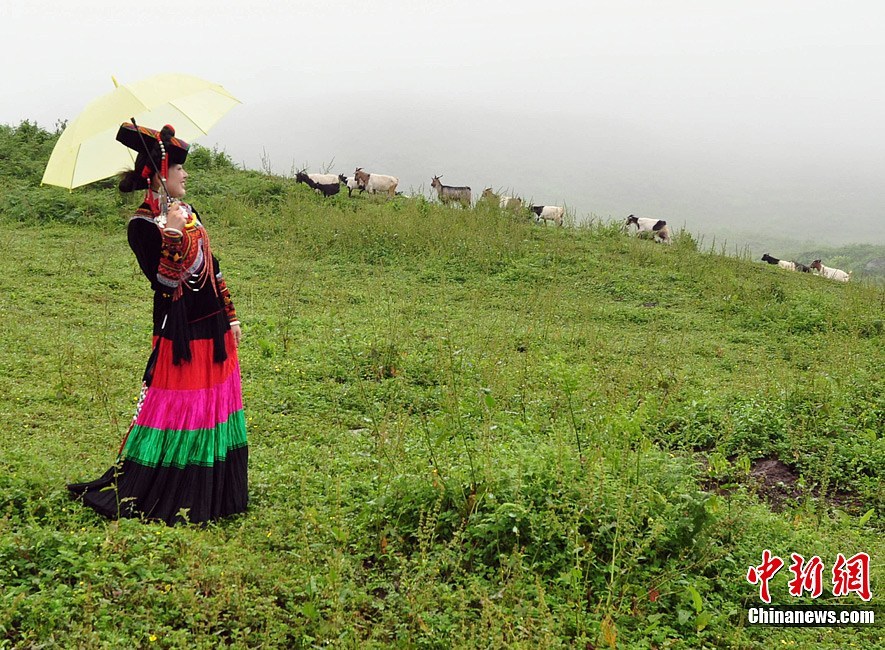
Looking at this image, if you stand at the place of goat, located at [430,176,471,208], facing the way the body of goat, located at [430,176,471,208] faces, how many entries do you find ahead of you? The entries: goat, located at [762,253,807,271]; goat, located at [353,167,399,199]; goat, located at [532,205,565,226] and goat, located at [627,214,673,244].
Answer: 1

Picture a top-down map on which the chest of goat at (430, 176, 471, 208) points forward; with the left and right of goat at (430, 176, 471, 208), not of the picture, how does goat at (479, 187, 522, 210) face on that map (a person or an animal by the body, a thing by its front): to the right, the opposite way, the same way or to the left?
the same way

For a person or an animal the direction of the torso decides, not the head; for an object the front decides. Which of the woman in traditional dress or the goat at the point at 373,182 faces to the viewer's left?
the goat

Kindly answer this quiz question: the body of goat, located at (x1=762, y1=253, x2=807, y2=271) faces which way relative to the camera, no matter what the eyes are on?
to the viewer's left

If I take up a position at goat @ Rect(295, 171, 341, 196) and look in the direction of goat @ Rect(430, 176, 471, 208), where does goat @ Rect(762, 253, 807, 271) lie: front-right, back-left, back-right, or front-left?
front-right

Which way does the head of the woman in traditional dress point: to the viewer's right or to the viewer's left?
to the viewer's right

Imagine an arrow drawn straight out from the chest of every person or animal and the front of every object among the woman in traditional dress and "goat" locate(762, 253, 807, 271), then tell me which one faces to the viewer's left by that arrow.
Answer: the goat

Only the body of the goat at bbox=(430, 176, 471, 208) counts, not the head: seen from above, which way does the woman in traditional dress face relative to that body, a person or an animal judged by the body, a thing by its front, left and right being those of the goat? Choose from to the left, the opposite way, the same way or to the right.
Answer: the opposite way

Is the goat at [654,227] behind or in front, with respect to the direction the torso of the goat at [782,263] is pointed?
in front

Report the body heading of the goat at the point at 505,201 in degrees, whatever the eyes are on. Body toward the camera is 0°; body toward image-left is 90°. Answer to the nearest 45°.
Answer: approximately 90°

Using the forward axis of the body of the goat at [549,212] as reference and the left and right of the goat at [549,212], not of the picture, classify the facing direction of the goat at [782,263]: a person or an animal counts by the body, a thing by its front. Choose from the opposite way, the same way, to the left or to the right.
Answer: the same way

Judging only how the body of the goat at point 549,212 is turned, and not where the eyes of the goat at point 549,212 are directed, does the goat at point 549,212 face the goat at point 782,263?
no

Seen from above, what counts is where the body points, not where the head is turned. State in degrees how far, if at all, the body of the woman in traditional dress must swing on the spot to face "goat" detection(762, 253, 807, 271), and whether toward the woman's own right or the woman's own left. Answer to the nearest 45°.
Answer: approximately 45° to the woman's own left

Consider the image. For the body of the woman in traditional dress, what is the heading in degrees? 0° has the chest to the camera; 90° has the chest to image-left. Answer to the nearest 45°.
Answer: approximately 270°

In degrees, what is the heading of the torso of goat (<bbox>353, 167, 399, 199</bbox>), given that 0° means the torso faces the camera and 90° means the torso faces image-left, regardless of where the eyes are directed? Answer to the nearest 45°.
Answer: approximately 90°

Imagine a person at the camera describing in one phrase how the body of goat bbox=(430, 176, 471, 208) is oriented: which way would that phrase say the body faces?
to the viewer's left

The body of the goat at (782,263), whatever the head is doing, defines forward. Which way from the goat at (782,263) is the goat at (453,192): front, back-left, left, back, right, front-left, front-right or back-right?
front
